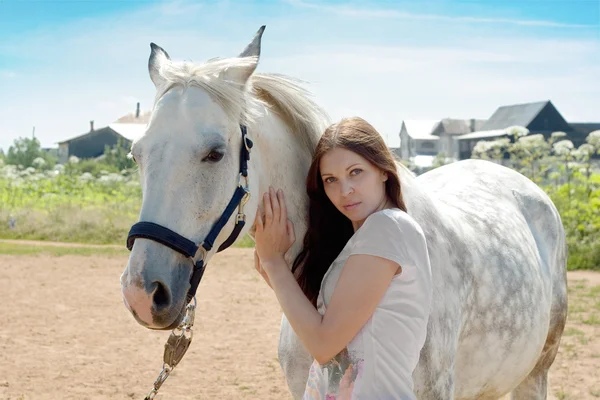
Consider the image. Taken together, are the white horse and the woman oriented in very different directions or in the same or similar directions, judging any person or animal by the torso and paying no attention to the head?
same or similar directions

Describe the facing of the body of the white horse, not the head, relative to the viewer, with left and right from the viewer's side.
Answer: facing the viewer and to the left of the viewer

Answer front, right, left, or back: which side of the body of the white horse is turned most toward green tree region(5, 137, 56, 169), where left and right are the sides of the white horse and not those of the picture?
right

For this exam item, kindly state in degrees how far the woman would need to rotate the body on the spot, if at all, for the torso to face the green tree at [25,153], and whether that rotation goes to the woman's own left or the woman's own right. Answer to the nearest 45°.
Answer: approximately 90° to the woman's own right

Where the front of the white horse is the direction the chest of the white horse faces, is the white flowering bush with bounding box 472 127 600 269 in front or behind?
behind

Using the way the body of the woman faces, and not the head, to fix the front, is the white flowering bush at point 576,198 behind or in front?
behind
